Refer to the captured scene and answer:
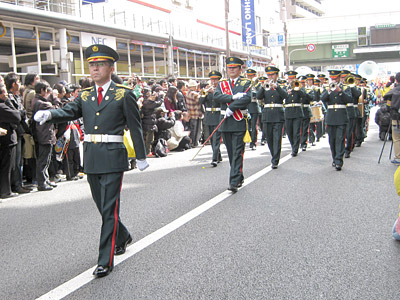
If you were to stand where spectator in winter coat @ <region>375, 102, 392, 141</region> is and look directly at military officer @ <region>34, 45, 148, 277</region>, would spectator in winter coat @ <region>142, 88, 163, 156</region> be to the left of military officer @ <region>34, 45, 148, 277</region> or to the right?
right

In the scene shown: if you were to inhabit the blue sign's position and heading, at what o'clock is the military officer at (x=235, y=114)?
The military officer is roughly at 12 o'clock from the blue sign.

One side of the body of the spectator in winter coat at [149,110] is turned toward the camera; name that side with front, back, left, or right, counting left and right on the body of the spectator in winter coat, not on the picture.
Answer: right

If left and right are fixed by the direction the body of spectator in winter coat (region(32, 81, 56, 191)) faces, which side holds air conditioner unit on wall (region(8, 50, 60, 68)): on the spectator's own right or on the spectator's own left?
on the spectator's own left

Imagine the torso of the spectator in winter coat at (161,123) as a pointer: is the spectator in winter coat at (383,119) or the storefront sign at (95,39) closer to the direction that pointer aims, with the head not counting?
the spectator in winter coat

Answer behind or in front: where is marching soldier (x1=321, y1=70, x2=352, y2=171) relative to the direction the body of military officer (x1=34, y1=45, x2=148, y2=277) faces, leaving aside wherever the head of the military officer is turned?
behind

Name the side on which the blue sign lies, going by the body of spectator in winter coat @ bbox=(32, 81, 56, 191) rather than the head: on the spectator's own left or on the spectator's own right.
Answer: on the spectator's own left

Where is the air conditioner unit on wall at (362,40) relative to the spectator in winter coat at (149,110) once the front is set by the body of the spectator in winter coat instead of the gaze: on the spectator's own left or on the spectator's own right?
on the spectator's own left

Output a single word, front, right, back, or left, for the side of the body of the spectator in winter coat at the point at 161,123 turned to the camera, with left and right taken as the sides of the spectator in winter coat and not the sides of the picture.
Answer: right

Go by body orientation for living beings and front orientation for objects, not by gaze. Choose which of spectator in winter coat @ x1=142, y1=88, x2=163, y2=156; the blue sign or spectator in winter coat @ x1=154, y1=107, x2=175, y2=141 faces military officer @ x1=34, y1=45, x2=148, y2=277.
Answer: the blue sign

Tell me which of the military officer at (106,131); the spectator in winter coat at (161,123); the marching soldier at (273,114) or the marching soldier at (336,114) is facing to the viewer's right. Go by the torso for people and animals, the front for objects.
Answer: the spectator in winter coat

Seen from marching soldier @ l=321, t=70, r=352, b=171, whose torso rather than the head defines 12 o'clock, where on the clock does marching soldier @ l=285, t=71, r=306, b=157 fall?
marching soldier @ l=285, t=71, r=306, b=157 is roughly at 5 o'clock from marching soldier @ l=321, t=70, r=352, b=171.

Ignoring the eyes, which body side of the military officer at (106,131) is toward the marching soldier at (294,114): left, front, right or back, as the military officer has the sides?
back
